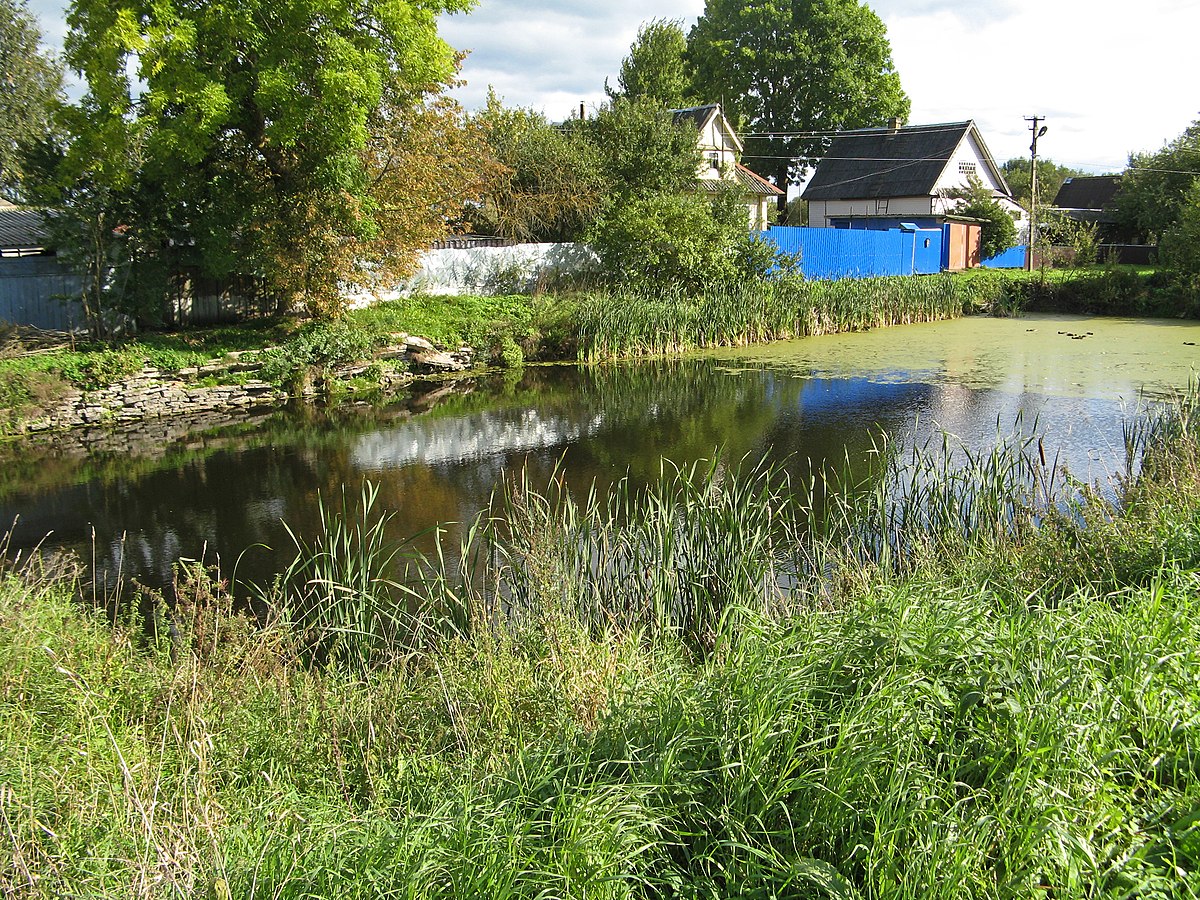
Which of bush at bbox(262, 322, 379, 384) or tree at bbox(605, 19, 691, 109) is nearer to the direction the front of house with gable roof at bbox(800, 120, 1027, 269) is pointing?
the bush

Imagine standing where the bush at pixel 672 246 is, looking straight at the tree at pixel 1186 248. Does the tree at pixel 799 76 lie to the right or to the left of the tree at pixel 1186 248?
left

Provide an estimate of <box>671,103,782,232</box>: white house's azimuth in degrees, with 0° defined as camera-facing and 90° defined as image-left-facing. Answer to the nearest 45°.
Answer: approximately 315°

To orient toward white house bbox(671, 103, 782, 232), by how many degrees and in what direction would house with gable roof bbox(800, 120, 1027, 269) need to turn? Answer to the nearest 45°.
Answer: approximately 90° to its right

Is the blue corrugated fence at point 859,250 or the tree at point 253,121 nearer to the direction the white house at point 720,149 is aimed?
the blue corrugated fence

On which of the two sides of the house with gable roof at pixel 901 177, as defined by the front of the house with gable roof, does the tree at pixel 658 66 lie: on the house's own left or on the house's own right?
on the house's own right

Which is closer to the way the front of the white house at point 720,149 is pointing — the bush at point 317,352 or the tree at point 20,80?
the bush

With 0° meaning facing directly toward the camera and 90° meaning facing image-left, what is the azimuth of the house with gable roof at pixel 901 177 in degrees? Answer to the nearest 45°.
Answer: approximately 315°

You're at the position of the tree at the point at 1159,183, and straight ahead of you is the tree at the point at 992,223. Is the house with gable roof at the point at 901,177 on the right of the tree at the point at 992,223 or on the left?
right
